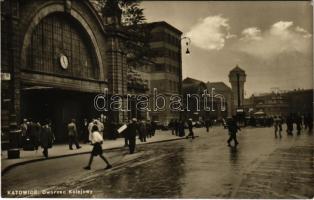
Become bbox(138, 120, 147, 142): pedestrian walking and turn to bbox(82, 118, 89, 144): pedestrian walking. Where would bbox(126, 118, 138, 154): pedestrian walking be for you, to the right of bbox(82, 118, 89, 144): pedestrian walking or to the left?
left

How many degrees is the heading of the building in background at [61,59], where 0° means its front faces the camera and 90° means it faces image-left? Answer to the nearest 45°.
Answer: approximately 315°

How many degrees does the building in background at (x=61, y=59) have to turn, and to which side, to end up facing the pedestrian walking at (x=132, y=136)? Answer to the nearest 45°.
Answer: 0° — it already faces them

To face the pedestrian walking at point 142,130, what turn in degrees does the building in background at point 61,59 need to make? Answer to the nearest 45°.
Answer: approximately 90° to its left
